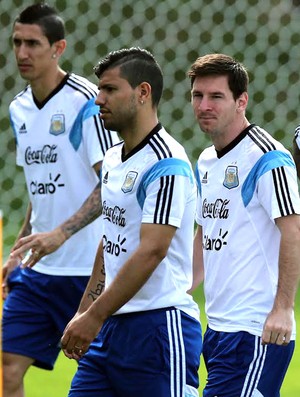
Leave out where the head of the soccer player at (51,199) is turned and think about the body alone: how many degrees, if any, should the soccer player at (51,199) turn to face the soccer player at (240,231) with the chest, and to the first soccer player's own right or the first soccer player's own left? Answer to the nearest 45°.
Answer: approximately 90° to the first soccer player's own left

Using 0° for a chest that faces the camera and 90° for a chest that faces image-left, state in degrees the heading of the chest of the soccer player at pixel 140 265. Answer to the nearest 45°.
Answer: approximately 45°

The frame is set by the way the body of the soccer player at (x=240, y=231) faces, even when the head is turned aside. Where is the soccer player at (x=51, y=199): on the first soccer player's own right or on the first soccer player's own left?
on the first soccer player's own right
